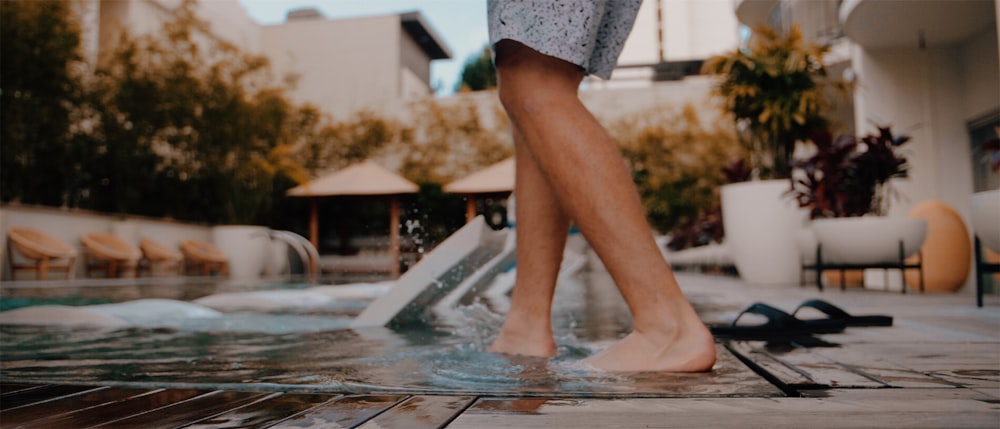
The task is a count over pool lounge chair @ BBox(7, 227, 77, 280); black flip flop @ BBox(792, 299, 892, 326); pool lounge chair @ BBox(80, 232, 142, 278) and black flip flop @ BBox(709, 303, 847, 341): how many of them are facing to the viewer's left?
2

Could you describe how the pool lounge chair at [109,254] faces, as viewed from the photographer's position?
facing the viewer and to the right of the viewer

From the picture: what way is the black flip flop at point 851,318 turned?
to the viewer's left

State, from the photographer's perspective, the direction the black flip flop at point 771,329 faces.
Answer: facing to the left of the viewer

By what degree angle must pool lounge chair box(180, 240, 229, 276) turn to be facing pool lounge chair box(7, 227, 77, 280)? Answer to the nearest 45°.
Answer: approximately 90° to its right

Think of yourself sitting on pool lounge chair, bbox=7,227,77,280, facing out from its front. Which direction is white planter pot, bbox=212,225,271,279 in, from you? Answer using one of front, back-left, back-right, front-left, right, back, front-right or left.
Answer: left

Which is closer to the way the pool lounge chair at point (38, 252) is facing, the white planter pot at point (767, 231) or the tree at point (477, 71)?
the white planter pot

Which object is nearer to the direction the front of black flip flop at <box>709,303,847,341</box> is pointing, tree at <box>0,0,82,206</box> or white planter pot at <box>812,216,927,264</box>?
the tree

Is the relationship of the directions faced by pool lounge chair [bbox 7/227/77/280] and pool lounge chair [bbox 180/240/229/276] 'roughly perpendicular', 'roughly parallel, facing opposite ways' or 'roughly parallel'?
roughly parallel

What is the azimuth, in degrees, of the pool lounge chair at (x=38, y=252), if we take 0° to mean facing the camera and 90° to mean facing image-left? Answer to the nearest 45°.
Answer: approximately 315°
